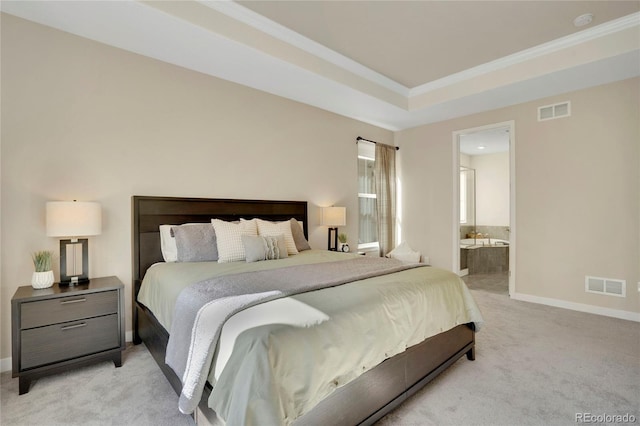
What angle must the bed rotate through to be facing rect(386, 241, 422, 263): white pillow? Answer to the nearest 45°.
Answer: approximately 90° to its left

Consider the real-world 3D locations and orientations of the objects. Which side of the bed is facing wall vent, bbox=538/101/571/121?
left

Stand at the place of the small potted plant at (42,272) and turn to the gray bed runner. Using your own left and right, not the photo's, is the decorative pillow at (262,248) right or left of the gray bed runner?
left

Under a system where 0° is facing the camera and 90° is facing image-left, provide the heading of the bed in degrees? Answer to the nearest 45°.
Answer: approximately 315°

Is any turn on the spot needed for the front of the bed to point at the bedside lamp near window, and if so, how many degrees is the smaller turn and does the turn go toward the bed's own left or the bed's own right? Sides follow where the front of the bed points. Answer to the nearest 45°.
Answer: approximately 135° to the bed's own left

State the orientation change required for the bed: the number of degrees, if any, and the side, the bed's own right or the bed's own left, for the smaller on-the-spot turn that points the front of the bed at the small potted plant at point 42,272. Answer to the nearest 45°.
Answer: approximately 135° to the bed's own right

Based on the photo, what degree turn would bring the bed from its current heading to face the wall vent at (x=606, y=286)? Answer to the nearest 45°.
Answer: approximately 45° to its left

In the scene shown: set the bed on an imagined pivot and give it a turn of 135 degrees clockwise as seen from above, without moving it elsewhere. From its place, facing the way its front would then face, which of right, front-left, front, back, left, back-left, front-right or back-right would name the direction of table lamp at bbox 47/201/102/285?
front
